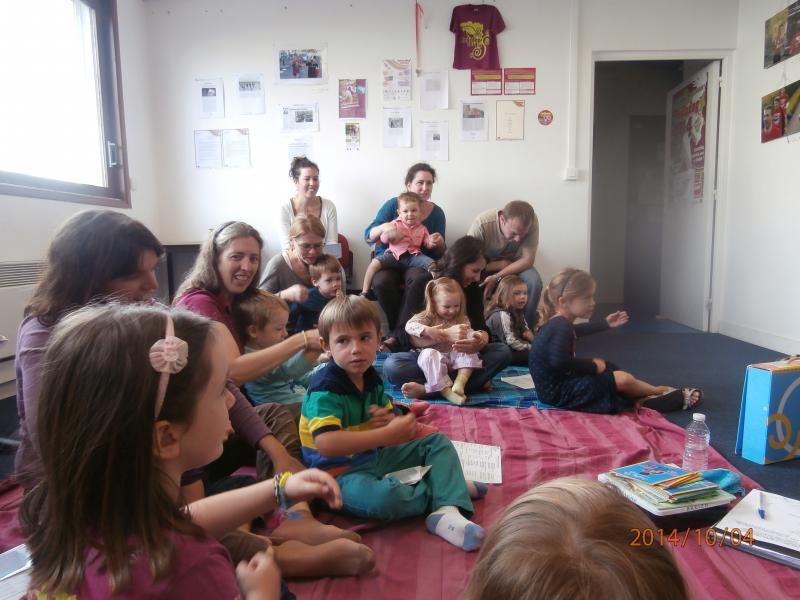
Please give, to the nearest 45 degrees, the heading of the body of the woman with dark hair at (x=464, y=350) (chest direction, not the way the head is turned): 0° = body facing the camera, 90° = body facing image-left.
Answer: approximately 0°

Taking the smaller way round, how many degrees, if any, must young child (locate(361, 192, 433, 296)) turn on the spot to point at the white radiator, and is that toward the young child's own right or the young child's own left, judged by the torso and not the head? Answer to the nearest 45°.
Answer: approximately 45° to the young child's own right

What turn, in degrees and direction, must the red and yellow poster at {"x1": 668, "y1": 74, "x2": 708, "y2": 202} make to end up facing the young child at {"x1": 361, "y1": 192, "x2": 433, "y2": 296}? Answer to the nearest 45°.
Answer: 0° — it already faces them

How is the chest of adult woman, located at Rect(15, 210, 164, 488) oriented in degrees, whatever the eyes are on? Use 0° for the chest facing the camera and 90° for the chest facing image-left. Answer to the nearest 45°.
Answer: approximately 270°

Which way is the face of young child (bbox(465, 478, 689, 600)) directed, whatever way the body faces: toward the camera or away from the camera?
away from the camera

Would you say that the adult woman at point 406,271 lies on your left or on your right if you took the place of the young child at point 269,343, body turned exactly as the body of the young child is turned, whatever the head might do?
on your left

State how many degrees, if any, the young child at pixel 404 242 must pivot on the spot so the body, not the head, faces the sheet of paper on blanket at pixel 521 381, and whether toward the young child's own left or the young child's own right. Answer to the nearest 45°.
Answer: approximately 45° to the young child's own left

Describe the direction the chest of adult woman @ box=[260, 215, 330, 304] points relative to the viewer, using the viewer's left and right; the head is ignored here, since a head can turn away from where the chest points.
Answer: facing the viewer and to the right of the viewer

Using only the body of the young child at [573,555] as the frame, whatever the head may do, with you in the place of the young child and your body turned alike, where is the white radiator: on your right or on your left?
on your left

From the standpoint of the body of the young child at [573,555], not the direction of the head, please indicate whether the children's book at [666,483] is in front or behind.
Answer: in front

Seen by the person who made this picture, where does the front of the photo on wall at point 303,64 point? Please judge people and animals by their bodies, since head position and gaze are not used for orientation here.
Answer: facing the viewer
